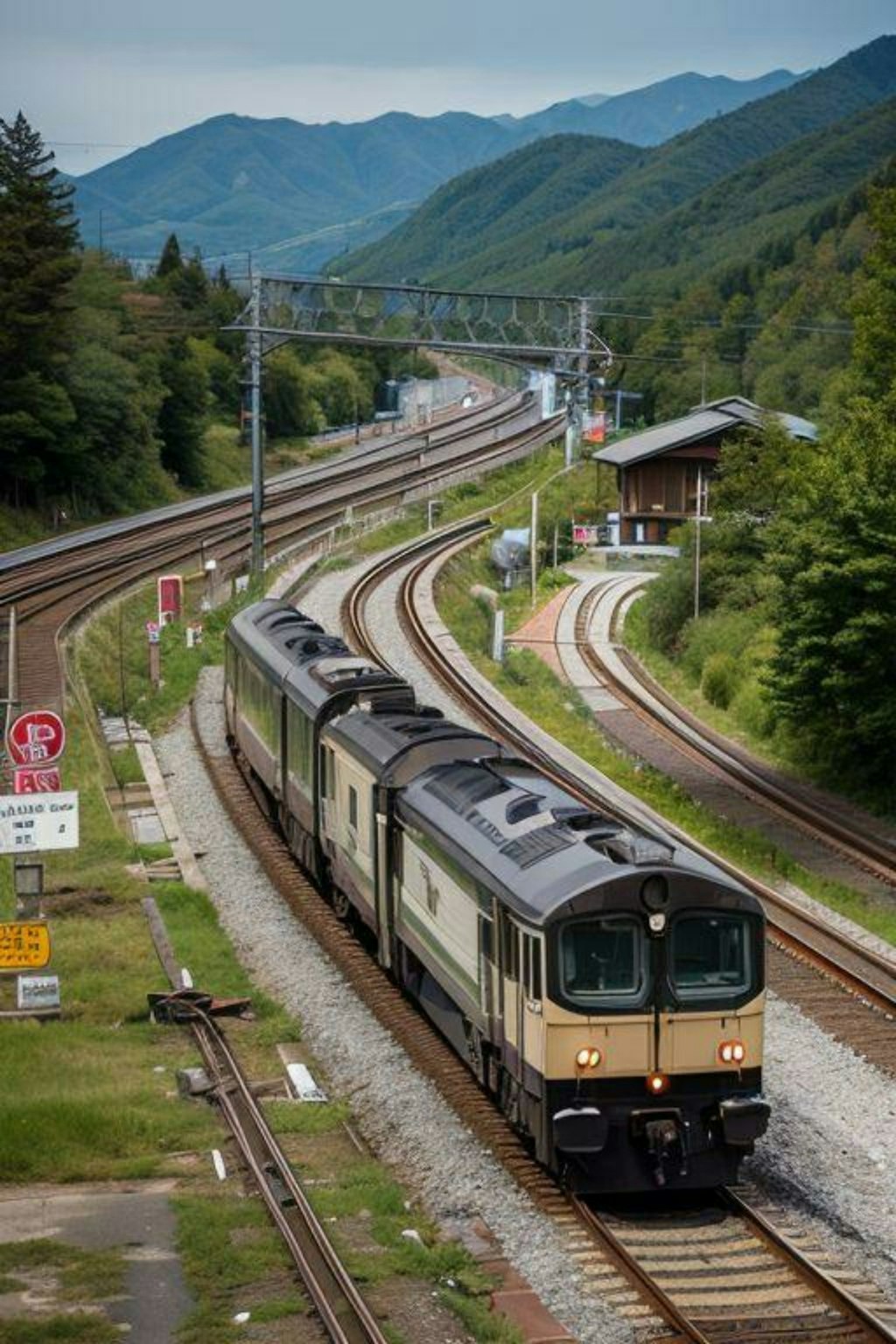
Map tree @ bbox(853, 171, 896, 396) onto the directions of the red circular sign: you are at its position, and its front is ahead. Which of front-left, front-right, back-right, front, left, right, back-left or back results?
back-left

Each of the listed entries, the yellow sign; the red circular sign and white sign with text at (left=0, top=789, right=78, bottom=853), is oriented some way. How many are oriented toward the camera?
3

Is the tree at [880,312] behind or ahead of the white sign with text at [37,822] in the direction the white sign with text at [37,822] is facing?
behind

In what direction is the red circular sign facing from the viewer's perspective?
toward the camera
